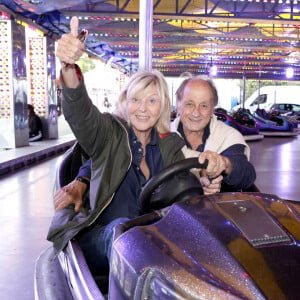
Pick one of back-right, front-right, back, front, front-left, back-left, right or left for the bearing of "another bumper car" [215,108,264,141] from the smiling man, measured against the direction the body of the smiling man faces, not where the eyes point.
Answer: back

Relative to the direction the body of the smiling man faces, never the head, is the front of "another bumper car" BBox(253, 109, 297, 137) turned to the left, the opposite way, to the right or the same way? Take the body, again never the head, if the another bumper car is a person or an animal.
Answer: to the left

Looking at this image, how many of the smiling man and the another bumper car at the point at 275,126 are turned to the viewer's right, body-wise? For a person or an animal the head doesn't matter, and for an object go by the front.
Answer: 1

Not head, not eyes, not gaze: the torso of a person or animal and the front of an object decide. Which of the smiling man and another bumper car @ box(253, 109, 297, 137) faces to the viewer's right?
the another bumper car

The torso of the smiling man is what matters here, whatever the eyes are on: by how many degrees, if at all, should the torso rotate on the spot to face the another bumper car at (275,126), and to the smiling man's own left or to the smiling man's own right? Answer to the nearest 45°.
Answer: approximately 180°

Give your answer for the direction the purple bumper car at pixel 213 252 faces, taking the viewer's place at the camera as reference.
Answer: facing the viewer and to the right of the viewer

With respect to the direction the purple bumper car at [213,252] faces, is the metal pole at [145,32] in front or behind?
behind

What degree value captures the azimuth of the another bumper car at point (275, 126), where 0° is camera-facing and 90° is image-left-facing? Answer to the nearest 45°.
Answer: approximately 270°

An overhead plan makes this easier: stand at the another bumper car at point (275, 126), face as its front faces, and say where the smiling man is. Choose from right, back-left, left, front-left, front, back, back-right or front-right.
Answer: right
